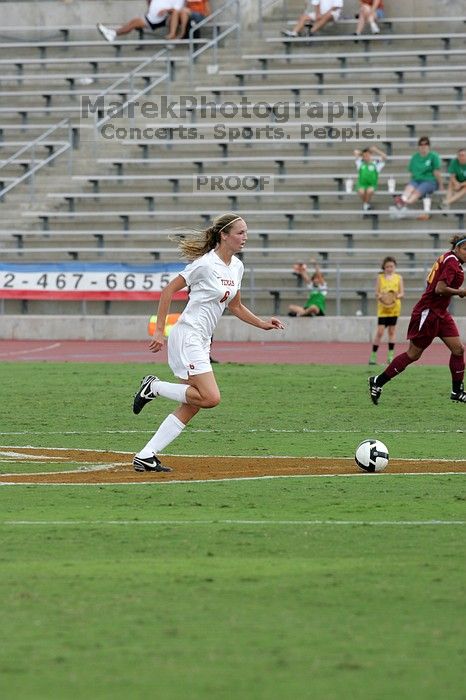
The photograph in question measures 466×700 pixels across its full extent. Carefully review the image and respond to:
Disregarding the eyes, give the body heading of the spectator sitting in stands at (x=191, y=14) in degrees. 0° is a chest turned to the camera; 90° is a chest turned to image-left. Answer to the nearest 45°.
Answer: approximately 45°

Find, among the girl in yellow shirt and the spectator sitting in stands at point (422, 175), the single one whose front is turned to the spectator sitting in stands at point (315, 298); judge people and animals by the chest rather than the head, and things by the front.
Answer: the spectator sitting in stands at point (422, 175)

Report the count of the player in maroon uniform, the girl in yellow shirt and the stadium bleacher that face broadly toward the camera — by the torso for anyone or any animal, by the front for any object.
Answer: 2

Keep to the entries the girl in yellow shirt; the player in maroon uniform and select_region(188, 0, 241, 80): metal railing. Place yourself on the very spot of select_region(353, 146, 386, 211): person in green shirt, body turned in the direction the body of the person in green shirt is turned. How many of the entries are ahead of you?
2

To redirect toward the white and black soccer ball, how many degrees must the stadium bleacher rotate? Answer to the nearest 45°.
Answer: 0° — it already faces it

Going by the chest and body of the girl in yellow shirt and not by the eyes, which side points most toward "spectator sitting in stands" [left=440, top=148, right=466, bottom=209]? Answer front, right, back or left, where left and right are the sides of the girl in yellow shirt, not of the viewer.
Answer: back

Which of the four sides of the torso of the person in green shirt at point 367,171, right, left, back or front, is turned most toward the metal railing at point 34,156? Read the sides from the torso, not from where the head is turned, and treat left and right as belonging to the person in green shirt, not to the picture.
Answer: right
